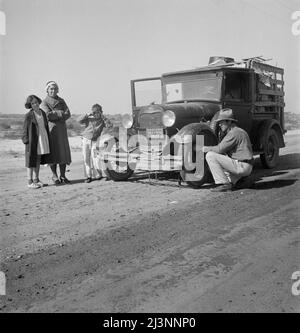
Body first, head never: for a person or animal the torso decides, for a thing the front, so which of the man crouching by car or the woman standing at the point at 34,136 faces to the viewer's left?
the man crouching by car

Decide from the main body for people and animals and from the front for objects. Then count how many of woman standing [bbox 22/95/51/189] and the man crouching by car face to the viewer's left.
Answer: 1

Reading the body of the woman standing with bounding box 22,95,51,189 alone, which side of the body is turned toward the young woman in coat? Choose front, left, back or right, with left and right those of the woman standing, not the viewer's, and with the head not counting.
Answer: left

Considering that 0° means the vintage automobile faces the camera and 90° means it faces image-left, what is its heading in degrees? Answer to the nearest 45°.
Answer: approximately 45°

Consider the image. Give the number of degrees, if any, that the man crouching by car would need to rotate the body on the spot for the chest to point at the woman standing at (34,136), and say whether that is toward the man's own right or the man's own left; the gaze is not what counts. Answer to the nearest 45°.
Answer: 0° — they already face them

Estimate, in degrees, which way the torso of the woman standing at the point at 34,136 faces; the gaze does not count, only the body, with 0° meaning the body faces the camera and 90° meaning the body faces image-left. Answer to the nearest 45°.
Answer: approximately 315°

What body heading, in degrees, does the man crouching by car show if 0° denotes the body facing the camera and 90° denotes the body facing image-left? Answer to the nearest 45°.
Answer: approximately 90°

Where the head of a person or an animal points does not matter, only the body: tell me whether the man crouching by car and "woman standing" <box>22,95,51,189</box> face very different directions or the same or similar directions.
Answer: very different directions

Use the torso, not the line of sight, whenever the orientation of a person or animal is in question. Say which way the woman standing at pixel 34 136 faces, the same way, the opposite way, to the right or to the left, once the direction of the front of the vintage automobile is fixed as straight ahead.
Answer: to the left

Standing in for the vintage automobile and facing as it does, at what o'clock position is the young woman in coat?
The young woman in coat is roughly at 1 o'clock from the vintage automobile.
